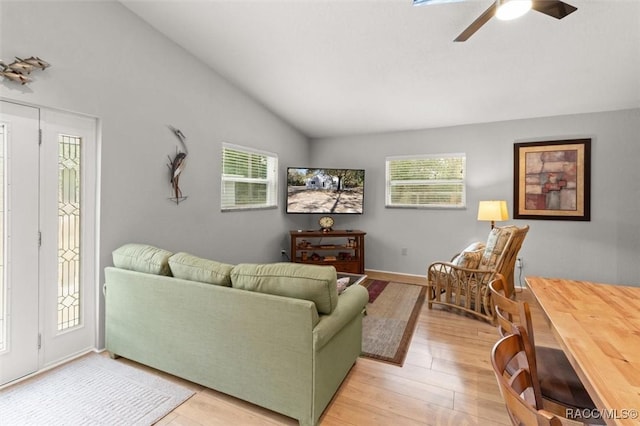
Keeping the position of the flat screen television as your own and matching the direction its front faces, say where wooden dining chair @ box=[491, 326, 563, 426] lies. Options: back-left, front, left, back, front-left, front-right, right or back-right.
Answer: front

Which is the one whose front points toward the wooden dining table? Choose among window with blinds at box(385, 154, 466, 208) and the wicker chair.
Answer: the window with blinds

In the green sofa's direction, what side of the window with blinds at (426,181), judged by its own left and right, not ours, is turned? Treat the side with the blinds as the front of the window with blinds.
front

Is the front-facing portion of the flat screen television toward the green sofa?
yes

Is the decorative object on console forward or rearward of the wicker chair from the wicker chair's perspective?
forward

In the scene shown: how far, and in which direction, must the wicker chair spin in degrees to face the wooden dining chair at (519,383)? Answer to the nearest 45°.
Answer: approximately 90° to its left

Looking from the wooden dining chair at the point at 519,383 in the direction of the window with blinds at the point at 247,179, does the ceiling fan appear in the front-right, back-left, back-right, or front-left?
front-right

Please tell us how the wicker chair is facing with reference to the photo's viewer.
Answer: facing to the left of the viewer

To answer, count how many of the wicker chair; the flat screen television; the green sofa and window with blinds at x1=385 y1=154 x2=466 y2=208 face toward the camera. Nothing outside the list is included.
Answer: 2

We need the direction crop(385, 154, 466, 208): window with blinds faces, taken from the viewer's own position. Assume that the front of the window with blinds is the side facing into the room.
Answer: facing the viewer

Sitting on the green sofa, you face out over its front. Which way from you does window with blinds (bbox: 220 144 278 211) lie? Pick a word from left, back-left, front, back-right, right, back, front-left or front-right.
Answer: front-left

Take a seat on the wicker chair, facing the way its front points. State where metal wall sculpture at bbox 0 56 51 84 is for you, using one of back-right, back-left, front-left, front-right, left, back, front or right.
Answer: front-left

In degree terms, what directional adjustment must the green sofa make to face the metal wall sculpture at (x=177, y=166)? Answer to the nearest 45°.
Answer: approximately 90° to its left

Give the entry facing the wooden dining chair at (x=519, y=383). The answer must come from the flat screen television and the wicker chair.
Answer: the flat screen television

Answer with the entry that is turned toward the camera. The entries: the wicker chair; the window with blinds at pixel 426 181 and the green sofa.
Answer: the window with blinds

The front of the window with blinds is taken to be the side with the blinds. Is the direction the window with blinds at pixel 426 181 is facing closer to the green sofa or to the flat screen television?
the green sofa

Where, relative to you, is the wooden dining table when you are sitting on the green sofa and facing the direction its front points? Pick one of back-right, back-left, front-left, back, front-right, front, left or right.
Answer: right

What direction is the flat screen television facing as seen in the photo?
toward the camera

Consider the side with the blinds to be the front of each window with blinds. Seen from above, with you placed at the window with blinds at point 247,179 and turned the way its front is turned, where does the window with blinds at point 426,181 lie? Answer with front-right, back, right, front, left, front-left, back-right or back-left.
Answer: front-left
